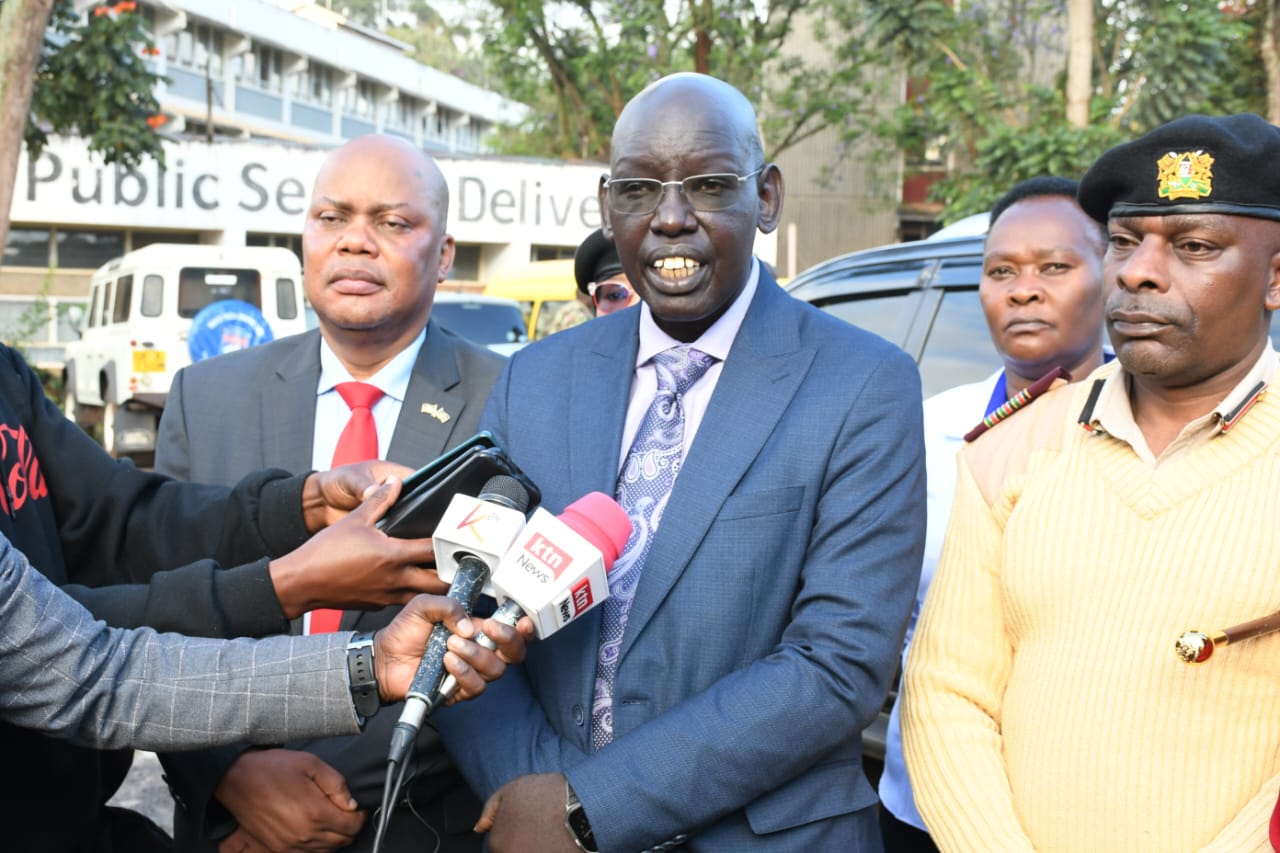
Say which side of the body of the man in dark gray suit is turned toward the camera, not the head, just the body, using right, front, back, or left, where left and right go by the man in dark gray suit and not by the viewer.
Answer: front

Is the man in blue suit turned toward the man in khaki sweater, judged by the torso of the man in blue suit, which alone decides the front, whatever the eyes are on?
no

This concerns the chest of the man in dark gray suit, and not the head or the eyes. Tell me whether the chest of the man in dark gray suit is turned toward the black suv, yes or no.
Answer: no

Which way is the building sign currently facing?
toward the camera

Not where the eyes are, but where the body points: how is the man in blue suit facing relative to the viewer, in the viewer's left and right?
facing the viewer and to the left of the viewer

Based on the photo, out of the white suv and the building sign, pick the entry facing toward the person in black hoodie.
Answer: the building sign

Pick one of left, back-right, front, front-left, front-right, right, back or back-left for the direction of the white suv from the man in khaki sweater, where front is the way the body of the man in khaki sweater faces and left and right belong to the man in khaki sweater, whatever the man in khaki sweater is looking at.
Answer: right

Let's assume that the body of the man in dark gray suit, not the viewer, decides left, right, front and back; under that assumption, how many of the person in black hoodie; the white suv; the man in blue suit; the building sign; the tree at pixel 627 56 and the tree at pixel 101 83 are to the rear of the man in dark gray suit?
4

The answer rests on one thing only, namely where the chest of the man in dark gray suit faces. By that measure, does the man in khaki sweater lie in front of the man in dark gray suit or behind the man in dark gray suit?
in front

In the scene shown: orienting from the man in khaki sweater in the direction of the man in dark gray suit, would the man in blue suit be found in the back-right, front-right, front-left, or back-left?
front-left

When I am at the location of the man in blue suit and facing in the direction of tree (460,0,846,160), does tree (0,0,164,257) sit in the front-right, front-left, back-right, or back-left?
front-left

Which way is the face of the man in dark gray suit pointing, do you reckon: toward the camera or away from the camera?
toward the camera

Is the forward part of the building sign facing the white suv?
yes

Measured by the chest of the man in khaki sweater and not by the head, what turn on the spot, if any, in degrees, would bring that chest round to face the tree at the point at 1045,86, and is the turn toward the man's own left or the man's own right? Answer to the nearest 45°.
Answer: approximately 135° to the man's own right

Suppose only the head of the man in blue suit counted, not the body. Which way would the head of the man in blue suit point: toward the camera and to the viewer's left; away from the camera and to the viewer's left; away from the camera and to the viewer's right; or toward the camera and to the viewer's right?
toward the camera and to the viewer's left

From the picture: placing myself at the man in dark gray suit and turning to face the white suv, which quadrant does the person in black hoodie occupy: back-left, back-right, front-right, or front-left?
back-left

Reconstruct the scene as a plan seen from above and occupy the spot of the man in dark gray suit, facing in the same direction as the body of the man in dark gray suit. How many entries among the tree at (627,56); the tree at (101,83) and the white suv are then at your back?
3

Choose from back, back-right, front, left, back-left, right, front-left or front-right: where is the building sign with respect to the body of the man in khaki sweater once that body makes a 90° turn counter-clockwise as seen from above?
back

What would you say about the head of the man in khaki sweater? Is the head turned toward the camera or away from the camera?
toward the camera
